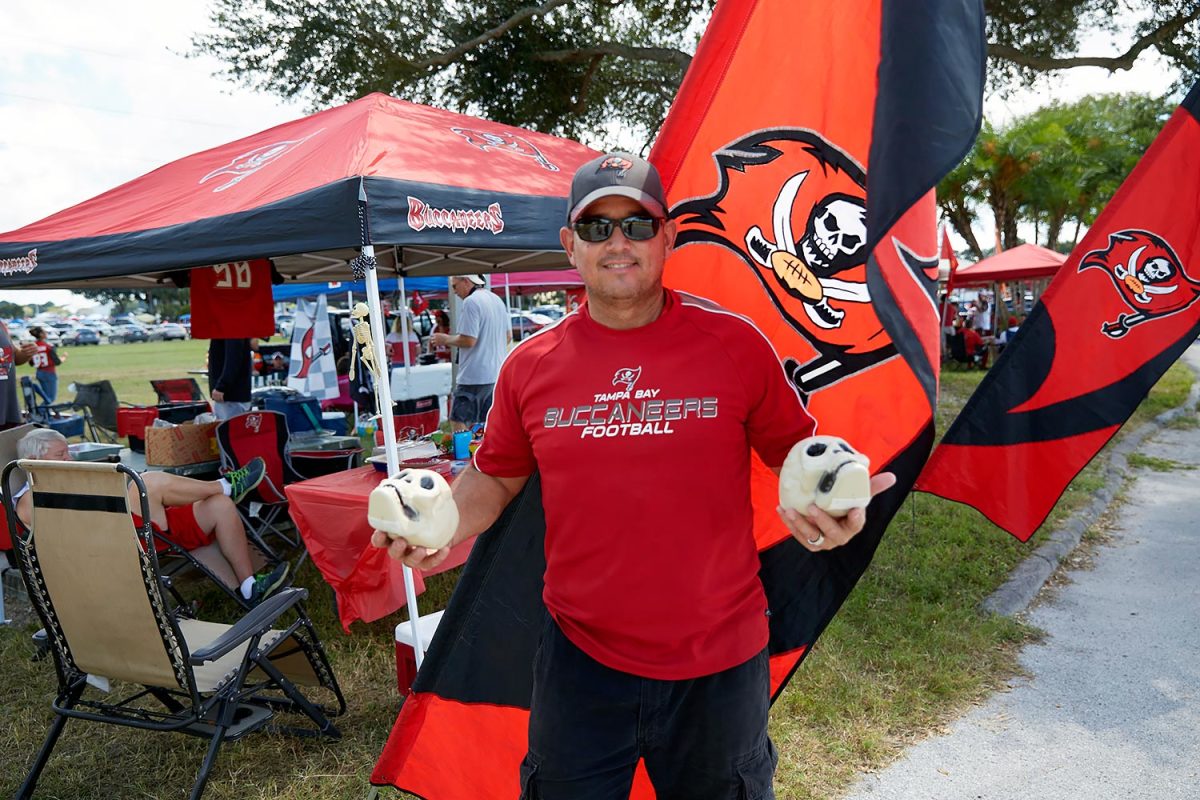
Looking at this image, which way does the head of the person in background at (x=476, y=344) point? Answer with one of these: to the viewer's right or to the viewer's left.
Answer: to the viewer's left

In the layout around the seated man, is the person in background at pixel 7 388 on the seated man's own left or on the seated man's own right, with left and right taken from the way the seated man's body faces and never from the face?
on the seated man's own left

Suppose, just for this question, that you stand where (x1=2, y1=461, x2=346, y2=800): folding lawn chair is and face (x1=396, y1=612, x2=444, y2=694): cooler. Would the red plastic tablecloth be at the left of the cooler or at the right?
left

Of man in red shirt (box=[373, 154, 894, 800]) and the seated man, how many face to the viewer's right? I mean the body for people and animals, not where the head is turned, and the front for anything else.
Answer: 1

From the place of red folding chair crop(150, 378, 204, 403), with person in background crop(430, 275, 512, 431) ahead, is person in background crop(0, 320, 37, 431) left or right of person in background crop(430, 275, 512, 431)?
right

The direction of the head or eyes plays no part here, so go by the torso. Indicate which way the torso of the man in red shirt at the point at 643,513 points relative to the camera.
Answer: toward the camera

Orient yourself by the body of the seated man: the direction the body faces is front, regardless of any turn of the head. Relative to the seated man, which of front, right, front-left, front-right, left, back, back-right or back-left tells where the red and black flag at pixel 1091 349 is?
front-right

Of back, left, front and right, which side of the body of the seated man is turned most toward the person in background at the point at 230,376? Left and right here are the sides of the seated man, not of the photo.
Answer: left

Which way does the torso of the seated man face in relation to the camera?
to the viewer's right

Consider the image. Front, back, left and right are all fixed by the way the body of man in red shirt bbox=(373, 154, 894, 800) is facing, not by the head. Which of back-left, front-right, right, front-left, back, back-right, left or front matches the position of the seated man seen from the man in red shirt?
back-right
